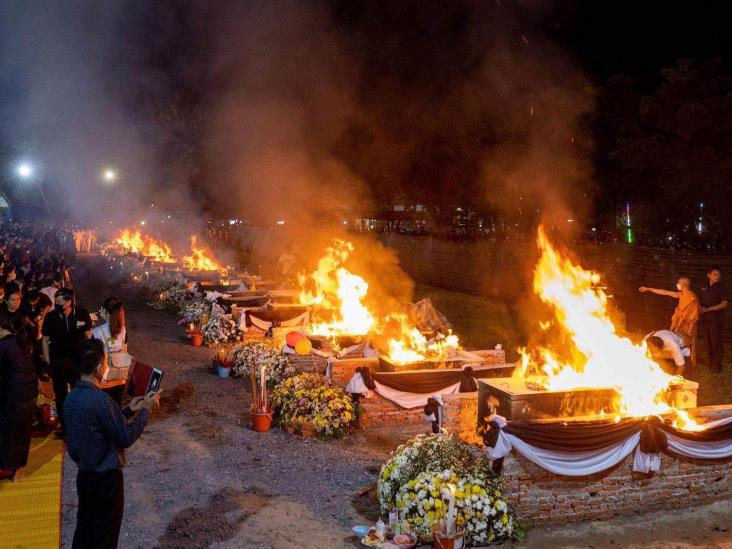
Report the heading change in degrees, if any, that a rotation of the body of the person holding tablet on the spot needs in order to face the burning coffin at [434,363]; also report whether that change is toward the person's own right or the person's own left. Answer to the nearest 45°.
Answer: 0° — they already face it

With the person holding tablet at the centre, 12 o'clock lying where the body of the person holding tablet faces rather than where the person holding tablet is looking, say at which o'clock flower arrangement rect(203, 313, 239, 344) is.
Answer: The flower arrangement is roughly at 11 o'clock from the person holding tablet.

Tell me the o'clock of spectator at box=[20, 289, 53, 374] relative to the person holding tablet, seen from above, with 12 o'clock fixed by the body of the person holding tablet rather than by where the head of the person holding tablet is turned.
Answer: The spectator is roughly at 10 o'clock from the person holding tablet.

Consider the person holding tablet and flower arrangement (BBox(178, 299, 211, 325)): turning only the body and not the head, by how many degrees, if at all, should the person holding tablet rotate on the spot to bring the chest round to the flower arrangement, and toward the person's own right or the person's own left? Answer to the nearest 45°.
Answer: approximately 45° to the person's own left

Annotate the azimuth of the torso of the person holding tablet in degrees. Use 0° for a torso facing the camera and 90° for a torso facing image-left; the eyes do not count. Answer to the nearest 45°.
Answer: approximately 225°

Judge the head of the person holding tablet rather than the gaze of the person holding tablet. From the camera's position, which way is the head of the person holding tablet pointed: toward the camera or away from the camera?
away from the camera

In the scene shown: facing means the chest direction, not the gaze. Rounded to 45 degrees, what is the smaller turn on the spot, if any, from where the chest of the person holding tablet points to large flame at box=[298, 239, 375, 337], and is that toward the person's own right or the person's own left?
0° — they already face it

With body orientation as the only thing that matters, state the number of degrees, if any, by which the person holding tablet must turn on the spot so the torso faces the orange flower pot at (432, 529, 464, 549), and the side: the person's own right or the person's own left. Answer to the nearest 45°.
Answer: approximately 45° to the person's own right

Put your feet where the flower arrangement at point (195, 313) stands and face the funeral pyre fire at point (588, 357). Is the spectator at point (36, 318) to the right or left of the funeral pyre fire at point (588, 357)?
right
